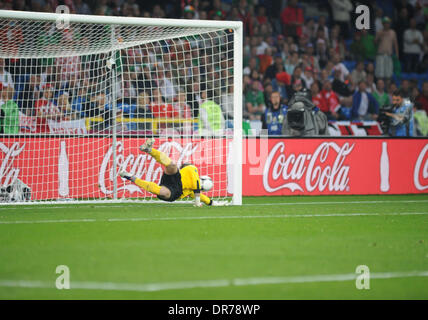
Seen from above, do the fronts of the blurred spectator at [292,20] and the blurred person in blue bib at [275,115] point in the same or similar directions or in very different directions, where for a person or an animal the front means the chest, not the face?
same or similar directions

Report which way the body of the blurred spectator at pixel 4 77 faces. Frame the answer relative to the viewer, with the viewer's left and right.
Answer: facing the viewer

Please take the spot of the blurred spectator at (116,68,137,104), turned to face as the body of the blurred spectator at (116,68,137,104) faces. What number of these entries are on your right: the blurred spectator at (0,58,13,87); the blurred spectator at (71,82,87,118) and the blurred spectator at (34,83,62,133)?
3

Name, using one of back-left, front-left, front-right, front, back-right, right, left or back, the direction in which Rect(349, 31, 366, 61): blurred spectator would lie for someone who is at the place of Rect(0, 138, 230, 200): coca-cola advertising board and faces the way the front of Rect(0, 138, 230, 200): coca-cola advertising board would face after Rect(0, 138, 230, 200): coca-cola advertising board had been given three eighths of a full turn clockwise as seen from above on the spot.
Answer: right

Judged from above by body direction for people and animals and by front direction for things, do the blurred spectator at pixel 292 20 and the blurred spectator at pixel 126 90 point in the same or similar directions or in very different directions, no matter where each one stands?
same or similar directions

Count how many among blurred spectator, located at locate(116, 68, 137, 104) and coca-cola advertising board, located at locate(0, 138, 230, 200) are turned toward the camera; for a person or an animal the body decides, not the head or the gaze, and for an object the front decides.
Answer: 2

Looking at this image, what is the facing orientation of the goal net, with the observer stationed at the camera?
facing the viewer and to the right of the viewer

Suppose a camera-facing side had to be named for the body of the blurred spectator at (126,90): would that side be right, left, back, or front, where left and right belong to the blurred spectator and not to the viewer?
front

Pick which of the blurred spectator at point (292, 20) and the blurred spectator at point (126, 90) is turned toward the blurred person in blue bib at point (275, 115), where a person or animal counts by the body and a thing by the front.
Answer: the blurred spectator at point (292, 20)

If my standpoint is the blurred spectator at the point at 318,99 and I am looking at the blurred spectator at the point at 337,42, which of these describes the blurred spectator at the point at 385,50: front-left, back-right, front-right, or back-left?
front-right

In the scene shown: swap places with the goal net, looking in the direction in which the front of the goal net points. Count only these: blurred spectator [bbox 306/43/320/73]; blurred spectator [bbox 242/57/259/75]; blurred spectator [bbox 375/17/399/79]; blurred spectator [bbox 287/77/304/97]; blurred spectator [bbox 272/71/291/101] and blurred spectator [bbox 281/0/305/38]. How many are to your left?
6

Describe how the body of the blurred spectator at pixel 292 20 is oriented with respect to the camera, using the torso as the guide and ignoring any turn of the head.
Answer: toward the camera

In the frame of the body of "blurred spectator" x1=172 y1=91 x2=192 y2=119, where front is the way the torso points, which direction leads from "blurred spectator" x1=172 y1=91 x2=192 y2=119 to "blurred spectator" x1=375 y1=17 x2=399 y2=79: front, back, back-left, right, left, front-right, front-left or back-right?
back-left

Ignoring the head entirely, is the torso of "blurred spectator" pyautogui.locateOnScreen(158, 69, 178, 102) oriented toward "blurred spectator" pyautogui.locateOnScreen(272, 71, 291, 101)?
no

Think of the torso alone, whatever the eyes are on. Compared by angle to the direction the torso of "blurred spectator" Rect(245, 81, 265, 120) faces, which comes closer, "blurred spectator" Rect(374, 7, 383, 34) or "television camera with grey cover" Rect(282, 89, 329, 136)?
the television camera with grey cover

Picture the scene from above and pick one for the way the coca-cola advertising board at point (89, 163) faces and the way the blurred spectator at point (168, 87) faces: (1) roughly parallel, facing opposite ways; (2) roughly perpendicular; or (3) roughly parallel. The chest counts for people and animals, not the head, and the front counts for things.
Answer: roughly parallel

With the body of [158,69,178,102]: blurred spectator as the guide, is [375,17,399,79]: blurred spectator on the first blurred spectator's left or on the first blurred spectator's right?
on the first blurred spectator's left

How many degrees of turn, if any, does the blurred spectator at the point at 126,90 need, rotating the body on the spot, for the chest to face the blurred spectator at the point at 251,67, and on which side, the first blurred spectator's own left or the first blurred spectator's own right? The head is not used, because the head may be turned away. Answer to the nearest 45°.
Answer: approximately 135° to the first blurred spectator's own left
